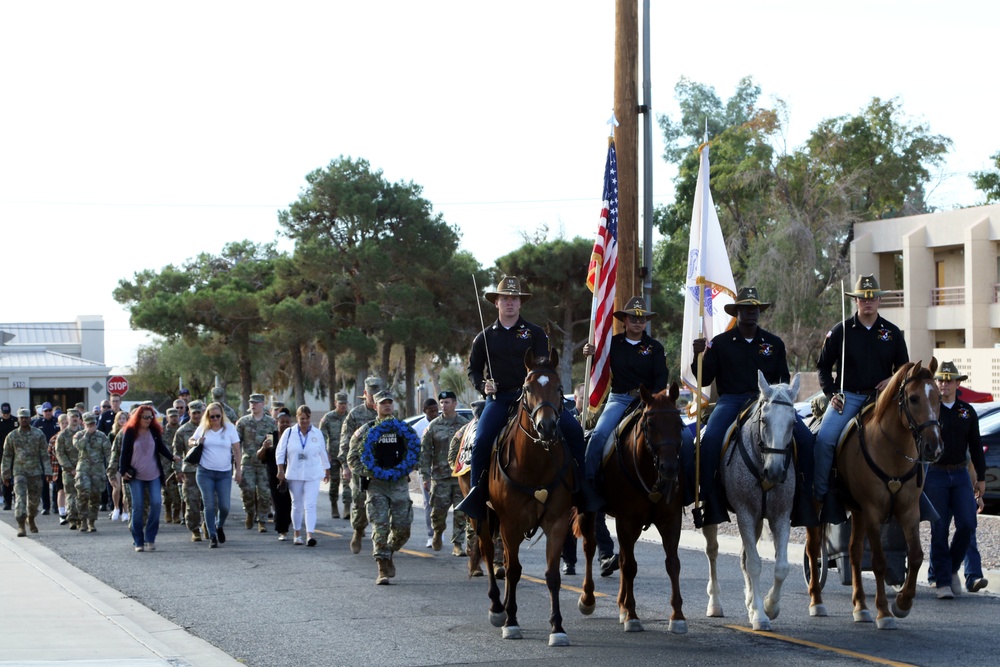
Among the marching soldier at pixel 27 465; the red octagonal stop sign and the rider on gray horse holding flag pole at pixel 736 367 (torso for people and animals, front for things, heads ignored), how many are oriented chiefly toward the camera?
3

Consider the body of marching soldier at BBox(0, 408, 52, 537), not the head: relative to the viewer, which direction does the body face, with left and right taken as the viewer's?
facing the viewer

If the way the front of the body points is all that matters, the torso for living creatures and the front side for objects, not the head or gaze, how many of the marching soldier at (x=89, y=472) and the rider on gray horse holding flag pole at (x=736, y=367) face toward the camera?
2

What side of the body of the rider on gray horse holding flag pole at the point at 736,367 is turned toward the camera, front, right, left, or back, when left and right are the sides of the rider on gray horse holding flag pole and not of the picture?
front

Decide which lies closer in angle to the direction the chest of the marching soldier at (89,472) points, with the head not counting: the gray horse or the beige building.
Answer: the gray horse

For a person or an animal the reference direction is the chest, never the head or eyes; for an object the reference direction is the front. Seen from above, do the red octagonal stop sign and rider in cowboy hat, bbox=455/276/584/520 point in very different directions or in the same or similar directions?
same or similar directions

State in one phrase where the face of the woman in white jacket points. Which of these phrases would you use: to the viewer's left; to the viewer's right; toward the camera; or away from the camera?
toward the camera

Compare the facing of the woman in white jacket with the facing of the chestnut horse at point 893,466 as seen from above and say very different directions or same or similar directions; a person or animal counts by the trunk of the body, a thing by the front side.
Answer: same or similar directions

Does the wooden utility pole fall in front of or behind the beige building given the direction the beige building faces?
in front

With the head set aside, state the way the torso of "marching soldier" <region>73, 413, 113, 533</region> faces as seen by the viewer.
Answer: toward the camera

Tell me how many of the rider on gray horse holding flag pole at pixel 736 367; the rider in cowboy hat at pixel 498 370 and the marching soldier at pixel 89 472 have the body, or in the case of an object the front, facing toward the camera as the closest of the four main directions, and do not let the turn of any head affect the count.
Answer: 3

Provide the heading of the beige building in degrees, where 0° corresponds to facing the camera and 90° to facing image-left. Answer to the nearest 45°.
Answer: approximately 45°

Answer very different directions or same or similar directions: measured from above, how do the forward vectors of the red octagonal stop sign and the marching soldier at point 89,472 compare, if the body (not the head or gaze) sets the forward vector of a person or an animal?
same or similar directions

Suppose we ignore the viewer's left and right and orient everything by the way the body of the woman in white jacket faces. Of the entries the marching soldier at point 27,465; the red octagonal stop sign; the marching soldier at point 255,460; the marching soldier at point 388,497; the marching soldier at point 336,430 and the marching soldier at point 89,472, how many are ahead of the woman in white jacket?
1

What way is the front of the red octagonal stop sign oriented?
toward the camera

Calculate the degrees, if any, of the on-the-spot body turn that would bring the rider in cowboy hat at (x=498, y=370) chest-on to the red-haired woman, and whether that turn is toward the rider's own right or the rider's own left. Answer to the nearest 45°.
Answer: approximately 135° to the rider's own right

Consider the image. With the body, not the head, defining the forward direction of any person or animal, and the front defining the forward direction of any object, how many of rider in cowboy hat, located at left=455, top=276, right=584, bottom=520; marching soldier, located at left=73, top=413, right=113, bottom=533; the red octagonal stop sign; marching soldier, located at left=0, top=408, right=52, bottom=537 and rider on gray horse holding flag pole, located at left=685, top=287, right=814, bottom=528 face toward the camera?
5

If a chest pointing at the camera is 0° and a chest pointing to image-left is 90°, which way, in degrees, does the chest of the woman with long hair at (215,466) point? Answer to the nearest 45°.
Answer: approximately 0°
